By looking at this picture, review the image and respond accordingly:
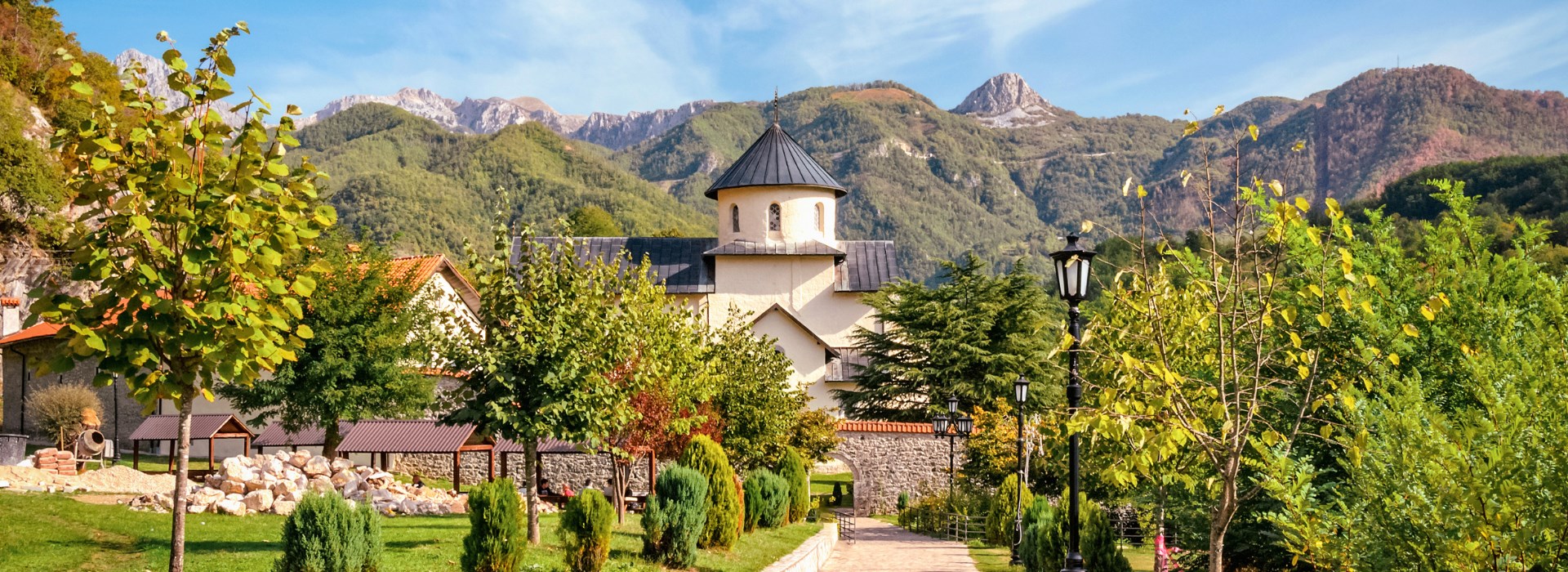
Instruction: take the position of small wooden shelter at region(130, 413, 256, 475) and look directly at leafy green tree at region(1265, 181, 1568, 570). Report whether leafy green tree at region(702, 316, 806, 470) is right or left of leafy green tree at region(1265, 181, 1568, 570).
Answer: left

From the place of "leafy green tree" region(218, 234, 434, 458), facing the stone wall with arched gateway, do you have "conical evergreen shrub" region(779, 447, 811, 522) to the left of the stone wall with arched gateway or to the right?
right

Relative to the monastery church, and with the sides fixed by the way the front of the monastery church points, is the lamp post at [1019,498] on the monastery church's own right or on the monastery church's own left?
on the monastery church's own left

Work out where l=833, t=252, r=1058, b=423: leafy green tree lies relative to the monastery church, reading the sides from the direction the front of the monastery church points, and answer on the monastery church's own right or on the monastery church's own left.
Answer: on the monastery church's own left

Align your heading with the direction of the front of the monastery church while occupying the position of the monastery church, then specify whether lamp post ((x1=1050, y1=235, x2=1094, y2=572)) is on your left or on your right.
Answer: on your left

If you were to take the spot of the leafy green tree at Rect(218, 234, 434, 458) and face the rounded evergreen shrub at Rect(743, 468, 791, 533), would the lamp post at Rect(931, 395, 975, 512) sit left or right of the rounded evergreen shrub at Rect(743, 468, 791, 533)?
left

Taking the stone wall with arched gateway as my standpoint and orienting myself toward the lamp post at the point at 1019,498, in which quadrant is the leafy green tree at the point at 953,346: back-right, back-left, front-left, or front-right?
back-left
